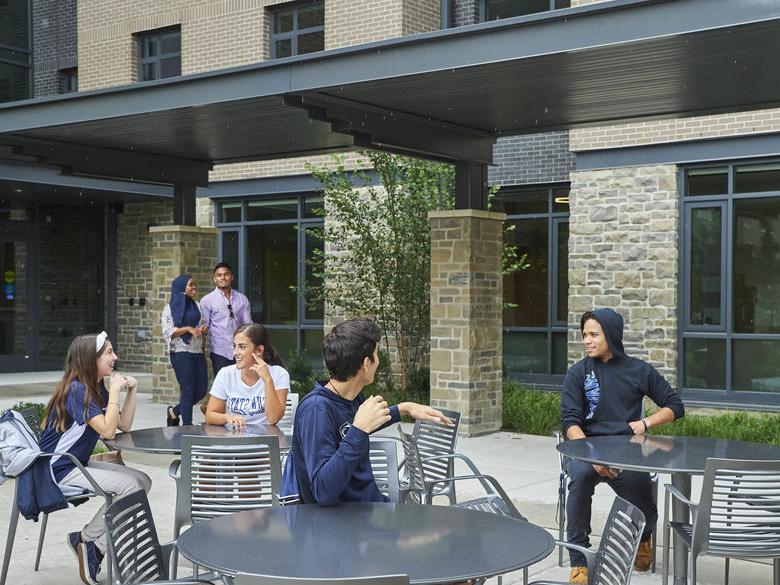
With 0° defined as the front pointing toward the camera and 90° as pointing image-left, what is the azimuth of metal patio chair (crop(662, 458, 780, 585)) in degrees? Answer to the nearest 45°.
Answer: approximately 135°

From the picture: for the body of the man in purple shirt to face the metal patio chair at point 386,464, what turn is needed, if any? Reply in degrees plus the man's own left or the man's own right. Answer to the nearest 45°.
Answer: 0° — they already face it

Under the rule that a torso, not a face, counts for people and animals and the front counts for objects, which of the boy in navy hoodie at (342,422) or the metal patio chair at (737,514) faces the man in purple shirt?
the metal patio chair

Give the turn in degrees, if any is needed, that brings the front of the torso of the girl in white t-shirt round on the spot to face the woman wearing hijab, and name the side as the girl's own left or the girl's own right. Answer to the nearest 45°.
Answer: approximately 180°

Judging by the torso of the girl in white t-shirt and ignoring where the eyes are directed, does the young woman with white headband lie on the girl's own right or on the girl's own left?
on the girl's own right

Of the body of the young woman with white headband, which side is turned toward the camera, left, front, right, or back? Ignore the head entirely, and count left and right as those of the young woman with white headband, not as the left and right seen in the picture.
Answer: right

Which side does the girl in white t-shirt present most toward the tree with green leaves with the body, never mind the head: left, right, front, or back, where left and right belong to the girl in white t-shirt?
back

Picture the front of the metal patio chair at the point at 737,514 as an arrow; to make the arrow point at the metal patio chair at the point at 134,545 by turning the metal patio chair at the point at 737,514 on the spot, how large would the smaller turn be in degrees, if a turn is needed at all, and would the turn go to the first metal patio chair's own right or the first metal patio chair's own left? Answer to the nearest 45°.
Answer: approximately 90° to the first metal patio chair's own left

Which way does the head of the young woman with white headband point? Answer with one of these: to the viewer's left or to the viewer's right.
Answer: to the viewer's right

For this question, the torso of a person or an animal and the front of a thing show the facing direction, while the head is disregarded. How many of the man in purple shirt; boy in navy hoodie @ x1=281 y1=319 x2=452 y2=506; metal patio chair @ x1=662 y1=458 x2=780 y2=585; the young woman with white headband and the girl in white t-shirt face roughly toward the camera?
2
